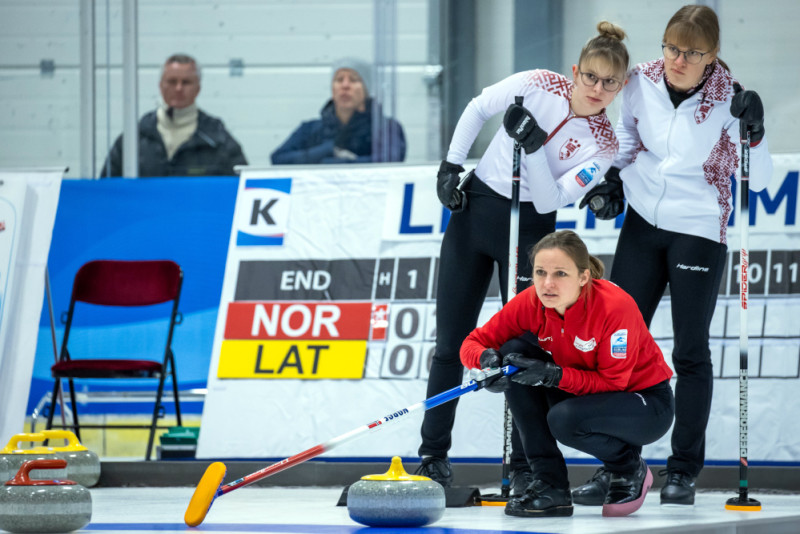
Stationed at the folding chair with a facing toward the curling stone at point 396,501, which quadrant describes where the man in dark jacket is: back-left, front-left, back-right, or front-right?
back-left

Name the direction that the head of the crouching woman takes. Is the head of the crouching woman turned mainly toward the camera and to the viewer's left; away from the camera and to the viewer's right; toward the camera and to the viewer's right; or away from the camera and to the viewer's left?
toward the camera and to the viewer's left

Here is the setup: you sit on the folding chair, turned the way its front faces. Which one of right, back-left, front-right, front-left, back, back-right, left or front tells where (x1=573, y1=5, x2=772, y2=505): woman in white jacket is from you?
left

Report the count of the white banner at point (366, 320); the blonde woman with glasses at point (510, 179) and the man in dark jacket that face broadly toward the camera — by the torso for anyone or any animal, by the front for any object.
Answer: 3

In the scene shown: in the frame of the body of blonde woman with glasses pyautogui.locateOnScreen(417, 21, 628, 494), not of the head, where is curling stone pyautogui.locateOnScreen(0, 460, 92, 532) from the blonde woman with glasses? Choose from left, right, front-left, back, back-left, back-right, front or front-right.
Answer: front-right

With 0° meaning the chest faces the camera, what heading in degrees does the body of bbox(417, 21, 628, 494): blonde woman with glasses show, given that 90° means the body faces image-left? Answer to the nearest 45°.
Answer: approximately 0°

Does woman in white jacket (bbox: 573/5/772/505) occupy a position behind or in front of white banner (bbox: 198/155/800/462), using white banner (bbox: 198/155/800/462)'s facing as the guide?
in front

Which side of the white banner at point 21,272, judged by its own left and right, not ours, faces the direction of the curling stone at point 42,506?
front

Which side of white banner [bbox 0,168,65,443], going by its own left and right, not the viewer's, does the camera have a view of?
front

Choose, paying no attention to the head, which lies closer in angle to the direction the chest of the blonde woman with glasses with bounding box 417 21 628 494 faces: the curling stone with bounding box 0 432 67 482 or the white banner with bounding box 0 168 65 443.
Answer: the curling stone

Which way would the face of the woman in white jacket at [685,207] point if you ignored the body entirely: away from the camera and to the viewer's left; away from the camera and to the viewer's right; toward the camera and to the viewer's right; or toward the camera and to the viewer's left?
toward the camera and to the viewer's left

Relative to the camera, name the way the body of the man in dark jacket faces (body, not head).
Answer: toward the camera

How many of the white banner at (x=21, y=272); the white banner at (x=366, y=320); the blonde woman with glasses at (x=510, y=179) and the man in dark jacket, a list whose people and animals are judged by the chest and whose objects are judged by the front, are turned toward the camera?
4
